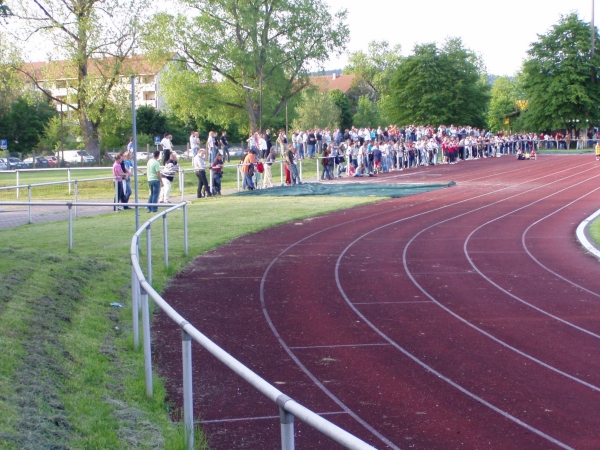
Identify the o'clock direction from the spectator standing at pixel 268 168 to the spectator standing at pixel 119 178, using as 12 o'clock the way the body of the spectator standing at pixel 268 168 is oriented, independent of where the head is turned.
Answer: the spectator standing at pixel 119 178 is roughly at 4 o'clock from the spectator standing at pixel 268 168.

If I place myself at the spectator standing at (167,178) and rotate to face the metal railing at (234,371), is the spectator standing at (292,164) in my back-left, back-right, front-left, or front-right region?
back-left

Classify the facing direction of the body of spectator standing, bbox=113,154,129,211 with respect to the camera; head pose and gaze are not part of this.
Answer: to the viewer's right

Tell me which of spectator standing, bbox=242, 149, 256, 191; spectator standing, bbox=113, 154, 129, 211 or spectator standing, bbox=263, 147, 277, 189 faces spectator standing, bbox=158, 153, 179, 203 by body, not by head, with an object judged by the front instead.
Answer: spectator standing, bbox=113, 154, 129, 211

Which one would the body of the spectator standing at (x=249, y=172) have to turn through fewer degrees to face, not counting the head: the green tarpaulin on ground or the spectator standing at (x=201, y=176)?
the green tarpaulin on ground

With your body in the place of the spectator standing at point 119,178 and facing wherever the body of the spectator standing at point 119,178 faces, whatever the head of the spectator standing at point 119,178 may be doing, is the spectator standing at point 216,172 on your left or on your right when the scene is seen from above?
on your left

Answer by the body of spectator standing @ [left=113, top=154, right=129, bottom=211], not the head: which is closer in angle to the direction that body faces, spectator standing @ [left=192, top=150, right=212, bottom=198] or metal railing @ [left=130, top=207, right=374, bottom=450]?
the spectator standing

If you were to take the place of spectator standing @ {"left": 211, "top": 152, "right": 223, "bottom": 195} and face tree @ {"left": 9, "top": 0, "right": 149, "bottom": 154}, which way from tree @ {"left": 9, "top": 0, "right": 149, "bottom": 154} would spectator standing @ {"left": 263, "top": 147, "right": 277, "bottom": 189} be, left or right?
right
